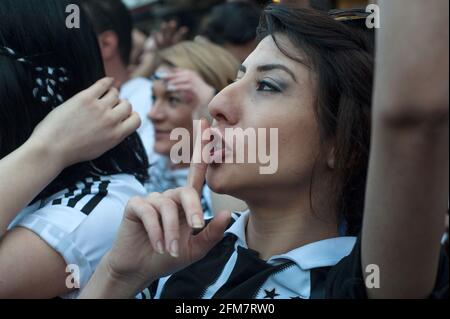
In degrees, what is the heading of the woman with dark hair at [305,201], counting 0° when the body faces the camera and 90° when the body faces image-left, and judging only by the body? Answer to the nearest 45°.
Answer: approximately 45°

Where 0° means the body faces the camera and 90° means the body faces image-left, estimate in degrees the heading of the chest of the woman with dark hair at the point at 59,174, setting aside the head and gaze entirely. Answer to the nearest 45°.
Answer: approximately 135°

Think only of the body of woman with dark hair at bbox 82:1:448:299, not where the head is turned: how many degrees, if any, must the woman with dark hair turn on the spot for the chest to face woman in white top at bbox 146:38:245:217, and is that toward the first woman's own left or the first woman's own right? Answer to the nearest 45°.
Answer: approximately 135° to the first woman's own right

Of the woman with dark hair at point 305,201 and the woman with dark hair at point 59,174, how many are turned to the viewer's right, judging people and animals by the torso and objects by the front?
0

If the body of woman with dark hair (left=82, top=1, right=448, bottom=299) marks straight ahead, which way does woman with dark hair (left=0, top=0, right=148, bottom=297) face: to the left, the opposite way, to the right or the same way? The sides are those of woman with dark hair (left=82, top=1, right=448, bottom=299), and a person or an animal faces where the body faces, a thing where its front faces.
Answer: to the right

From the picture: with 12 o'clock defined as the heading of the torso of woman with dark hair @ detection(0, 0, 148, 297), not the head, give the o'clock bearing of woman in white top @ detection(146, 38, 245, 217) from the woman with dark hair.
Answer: The woman in white top is roughly at 2 o'clock from the woman with dark hair.

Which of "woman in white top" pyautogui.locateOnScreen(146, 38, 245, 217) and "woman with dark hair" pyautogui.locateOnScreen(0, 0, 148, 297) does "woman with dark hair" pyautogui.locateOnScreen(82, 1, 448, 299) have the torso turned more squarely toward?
the woman with dark hair

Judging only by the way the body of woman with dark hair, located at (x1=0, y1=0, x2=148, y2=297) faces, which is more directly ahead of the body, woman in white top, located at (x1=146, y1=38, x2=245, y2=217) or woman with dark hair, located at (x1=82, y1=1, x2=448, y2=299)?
the woman in white top
